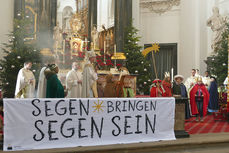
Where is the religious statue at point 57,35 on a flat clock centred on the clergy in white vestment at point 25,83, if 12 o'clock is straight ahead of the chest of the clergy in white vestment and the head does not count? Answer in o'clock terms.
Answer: The religious statue is roughly at 8 o'clock from the clergy in white vestment.

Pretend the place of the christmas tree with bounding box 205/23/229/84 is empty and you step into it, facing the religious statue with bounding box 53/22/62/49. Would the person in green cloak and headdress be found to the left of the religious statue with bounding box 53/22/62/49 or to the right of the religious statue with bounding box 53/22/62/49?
left

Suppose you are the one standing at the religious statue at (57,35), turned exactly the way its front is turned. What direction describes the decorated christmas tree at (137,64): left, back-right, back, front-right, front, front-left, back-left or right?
left

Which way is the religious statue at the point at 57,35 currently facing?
toward the camera

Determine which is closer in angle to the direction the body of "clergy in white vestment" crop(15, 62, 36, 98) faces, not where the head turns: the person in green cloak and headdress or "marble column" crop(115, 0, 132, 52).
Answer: the person in green cloak and headdress

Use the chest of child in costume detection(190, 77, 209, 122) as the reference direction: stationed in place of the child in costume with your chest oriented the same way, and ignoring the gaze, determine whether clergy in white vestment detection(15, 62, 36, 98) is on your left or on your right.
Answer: on your right

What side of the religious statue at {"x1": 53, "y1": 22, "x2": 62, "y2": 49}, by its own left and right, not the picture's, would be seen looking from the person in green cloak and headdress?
front

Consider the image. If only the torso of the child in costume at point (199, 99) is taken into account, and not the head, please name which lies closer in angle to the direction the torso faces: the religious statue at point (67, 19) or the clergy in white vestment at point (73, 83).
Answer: the clergy in white vestment

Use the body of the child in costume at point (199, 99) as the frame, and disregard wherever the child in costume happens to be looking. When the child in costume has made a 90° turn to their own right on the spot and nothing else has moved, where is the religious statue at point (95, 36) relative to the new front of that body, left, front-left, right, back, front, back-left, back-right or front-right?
front-right

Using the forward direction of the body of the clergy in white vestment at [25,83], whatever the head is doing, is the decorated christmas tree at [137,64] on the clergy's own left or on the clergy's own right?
on the clergy's own left

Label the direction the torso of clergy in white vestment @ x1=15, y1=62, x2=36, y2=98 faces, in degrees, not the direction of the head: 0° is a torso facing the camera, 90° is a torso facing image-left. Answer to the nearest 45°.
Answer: approximately 315°

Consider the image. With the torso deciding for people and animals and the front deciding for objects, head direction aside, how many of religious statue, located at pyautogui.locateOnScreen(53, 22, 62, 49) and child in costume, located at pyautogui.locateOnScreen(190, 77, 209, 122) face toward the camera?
2

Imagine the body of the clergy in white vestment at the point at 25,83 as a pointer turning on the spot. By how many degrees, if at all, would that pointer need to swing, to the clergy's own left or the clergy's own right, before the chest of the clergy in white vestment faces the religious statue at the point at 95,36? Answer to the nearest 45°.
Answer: approximately 90° to the clergy's own left

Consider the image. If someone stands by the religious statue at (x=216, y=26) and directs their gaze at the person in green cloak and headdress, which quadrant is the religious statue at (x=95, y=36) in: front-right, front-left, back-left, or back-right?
front-right

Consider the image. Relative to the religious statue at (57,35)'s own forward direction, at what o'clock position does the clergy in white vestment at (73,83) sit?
The clergy in white vestment is roughly at 12 o'clock from the religious statue.

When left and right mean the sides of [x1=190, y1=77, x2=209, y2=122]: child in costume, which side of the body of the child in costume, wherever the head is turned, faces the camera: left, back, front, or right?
front
